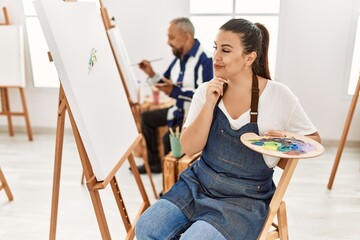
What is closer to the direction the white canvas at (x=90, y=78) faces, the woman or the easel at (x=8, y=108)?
the woman

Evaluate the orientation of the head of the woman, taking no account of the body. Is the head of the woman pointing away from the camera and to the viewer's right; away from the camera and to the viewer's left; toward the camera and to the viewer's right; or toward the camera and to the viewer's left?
toward the camera and to the viewer's left

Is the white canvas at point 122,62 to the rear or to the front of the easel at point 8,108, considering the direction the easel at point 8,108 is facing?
to the front

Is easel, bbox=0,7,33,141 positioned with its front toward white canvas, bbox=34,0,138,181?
yes

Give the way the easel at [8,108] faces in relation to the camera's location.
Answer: facing the viewer

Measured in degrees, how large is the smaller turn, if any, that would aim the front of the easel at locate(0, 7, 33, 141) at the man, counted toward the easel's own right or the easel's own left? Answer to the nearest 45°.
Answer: approximately 45° to the easel's own left

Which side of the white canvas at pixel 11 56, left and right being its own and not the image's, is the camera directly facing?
front

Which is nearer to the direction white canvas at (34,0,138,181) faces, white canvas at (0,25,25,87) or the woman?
the woman

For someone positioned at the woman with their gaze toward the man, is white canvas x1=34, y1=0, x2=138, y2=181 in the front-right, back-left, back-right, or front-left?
front-left

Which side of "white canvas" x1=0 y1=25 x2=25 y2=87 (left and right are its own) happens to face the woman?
front

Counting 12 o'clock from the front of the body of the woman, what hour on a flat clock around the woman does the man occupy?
The man is roughly at 4 o'clock from the woman.

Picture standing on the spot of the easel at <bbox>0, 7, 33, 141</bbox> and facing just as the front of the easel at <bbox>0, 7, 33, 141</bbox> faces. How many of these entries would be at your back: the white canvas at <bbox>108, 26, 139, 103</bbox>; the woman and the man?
0

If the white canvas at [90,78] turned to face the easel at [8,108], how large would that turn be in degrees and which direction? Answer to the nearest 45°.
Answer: approximately 135° to its left

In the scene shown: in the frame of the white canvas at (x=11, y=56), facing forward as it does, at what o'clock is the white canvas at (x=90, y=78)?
the white canvas at (x=90, y=78) is roughly at 12 o'clock from the white canvas at (x=11, y=56).

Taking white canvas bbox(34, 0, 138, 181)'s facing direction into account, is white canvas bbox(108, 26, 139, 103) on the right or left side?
on its left
